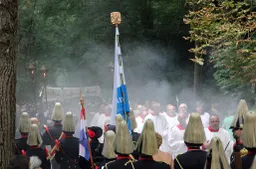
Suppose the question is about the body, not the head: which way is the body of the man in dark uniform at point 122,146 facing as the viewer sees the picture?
away from the camera

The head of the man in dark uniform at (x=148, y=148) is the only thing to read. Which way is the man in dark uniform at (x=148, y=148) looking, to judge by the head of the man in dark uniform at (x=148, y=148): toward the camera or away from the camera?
away from the camera

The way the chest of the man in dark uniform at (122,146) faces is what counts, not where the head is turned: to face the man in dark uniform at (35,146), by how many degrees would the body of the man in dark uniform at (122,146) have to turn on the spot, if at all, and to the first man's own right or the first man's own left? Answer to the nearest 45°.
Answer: approximately 45° to the first man's own left

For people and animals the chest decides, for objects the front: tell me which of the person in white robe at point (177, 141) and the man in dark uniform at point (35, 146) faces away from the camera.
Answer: the man in dark uniform

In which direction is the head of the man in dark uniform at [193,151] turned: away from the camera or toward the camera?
away from the camera

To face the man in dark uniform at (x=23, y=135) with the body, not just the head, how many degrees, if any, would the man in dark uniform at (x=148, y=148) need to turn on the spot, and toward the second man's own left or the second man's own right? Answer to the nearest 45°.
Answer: approximately 45° to the second man's own left

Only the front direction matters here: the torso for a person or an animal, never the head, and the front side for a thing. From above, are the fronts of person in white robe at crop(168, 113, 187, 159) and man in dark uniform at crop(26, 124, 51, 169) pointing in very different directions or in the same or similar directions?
very different directions

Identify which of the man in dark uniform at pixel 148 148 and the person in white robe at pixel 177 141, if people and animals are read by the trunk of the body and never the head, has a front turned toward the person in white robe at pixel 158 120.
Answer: the man in dark uniform

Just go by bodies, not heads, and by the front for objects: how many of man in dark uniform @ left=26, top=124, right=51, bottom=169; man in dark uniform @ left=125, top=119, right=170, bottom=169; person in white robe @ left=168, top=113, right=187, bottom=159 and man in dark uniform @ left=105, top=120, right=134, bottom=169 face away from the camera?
3

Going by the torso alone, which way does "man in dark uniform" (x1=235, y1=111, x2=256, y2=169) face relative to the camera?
away from the camera

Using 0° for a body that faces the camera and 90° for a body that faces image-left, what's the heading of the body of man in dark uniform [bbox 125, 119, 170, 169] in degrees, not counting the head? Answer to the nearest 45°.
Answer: approximately 180°
